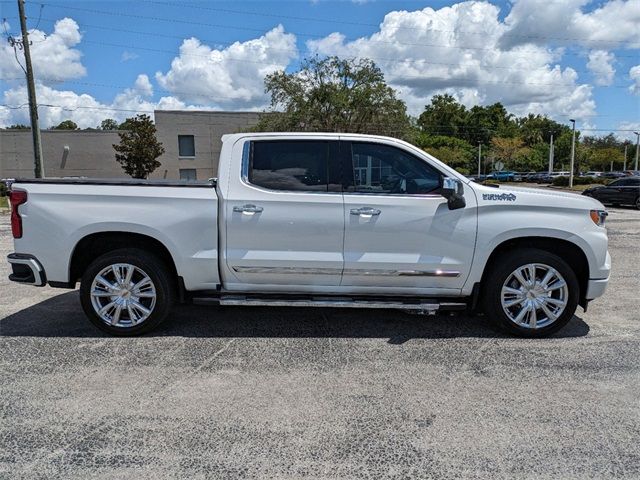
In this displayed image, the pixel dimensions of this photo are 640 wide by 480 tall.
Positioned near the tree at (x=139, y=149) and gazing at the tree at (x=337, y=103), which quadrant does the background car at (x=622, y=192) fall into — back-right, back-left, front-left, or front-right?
front-right

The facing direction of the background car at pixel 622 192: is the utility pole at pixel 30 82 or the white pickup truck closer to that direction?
the utility pole

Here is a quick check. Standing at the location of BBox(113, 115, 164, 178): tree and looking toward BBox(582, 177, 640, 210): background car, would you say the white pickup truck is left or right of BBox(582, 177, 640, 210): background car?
right

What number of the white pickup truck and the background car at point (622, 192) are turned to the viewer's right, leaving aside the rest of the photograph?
1

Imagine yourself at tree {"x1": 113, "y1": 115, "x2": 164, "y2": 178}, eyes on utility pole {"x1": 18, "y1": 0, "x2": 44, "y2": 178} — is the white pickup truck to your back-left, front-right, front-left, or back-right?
front-left

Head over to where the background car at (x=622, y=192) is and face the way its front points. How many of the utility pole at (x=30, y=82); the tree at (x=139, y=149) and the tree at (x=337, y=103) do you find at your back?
0

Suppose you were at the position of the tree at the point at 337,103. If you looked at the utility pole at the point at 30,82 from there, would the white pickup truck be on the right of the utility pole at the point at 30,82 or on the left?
left

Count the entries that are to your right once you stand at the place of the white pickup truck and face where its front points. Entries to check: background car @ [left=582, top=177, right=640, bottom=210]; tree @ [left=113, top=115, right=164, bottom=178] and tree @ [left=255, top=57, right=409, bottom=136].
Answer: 0

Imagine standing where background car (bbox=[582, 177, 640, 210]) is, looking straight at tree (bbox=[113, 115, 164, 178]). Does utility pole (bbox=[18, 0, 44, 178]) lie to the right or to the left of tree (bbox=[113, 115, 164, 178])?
left

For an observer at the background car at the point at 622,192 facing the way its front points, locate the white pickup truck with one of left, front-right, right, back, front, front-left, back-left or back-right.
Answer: left

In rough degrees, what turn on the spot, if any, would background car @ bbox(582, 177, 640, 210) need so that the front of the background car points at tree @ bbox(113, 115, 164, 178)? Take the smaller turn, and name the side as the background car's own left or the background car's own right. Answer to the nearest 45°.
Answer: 0° — it already faces it

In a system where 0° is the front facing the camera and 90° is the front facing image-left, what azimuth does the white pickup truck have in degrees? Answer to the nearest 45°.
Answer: approximately 270°

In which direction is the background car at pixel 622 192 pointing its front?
to the viewer's left

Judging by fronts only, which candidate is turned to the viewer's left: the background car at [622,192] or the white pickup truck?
the background car

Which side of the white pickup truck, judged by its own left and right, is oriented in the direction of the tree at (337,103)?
left

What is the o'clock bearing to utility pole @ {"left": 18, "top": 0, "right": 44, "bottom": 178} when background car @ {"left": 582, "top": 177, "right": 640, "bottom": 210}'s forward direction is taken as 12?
The utility pole is roughly at 11 o'clock from the background car.

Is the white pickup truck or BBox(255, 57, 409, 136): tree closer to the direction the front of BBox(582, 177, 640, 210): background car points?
the tree
